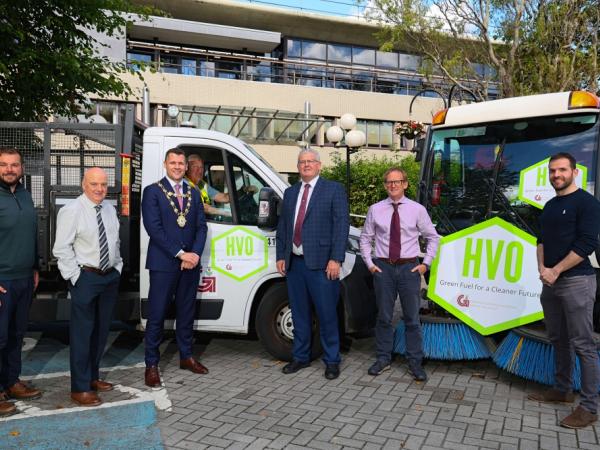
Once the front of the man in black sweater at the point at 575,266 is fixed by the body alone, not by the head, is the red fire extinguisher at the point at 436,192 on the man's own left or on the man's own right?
on the man's own right

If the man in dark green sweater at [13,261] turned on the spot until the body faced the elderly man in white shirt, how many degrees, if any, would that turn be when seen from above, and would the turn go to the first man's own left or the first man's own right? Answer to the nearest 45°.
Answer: approximately 45° to the first man's own left

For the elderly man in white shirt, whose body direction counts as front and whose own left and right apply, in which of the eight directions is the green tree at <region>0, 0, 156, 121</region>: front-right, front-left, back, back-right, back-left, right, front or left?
back-left

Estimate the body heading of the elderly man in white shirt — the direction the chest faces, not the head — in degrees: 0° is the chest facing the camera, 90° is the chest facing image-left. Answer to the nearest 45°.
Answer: approximately 315°

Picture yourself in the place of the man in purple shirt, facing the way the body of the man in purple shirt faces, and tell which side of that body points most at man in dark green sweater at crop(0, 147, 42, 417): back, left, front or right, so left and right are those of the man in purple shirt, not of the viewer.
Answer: right

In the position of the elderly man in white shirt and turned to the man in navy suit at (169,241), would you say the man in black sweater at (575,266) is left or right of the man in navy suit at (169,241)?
right

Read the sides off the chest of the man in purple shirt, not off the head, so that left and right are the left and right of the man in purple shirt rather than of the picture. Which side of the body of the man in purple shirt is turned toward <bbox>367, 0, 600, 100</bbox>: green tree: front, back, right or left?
back

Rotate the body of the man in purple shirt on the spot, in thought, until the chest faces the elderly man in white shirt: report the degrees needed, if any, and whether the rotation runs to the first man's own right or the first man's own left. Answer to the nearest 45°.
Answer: approximately 45° to the first man's own right
